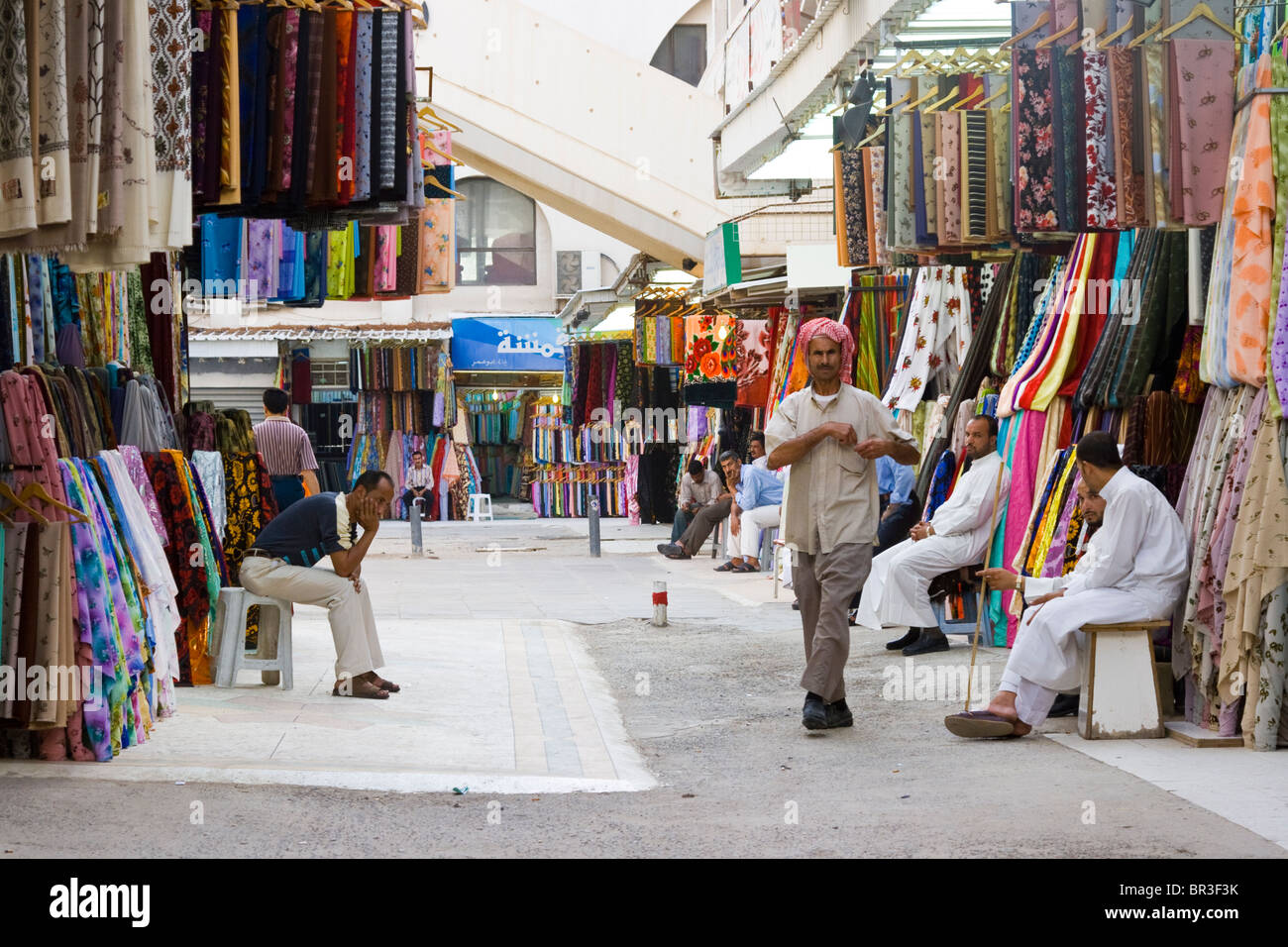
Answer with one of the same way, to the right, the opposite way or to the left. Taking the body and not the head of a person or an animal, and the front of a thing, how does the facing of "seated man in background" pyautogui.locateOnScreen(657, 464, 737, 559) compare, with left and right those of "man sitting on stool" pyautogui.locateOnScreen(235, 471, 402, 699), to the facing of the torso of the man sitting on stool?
the opposite way

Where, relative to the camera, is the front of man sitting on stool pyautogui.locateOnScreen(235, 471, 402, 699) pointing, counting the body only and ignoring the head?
to the viewer's right

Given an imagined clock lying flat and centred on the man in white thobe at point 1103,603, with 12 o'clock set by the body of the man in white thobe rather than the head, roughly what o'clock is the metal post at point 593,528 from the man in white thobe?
The metal post is roughly at 2 o'clock from the man in white thobe.

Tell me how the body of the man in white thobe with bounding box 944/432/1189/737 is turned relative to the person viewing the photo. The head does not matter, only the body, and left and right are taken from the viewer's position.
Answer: facing to the left of the viewer
